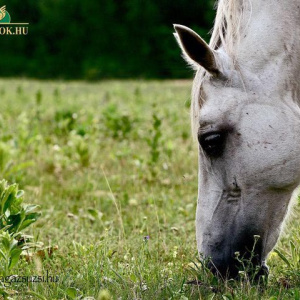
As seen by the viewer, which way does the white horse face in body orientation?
to the viewer's left
